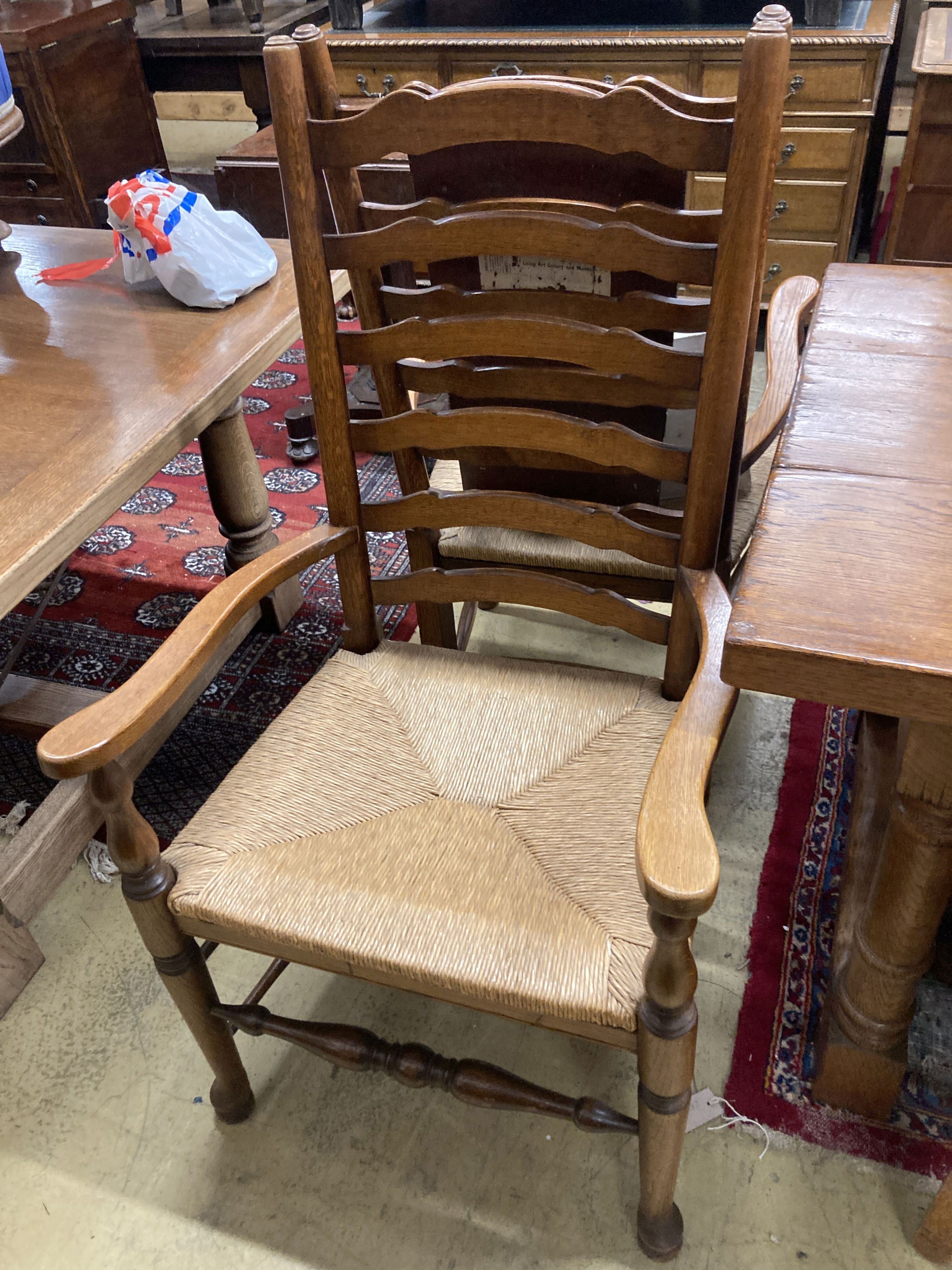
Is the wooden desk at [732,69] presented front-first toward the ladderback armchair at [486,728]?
yes

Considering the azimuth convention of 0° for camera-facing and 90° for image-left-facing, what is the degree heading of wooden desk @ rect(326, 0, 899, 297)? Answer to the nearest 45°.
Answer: approximately 0°

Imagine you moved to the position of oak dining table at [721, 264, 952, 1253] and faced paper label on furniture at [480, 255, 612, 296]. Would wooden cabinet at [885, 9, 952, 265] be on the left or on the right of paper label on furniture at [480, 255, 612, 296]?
right

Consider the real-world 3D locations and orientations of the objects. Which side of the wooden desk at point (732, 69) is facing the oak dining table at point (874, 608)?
front

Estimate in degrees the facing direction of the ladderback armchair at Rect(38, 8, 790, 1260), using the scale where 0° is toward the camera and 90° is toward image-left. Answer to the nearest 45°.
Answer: approximately 45°
